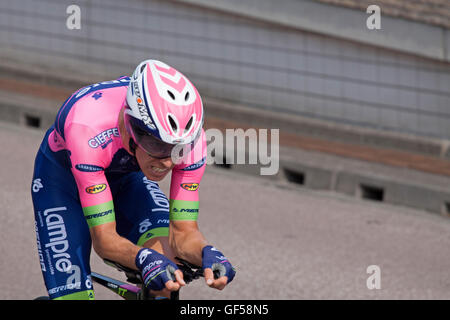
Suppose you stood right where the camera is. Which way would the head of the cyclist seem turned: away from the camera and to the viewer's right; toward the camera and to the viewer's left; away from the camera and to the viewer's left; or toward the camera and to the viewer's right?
toward the camera and to the viewer's right

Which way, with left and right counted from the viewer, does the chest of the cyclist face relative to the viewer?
facing the viewer and to the right of the viewer
